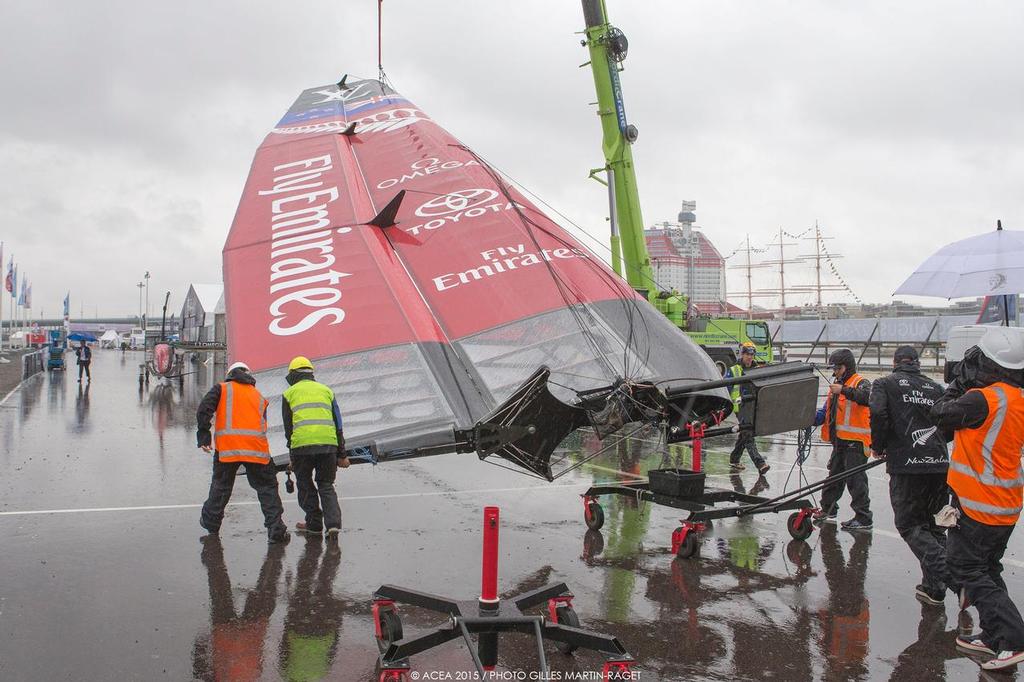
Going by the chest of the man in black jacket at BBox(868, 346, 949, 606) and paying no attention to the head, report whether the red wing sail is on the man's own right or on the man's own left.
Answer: on the man's own left

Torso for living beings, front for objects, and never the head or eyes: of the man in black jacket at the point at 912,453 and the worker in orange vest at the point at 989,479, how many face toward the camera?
0

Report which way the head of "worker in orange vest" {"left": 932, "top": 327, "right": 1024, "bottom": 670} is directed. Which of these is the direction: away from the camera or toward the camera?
away from the camera

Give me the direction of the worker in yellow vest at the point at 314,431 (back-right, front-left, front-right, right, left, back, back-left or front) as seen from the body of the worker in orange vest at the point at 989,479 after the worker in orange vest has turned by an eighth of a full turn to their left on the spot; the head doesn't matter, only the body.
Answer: front

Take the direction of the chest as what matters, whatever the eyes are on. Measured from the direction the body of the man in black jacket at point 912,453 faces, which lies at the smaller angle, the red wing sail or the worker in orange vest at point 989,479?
the red wing sail

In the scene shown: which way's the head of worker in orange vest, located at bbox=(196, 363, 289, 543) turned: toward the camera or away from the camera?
away from the camera

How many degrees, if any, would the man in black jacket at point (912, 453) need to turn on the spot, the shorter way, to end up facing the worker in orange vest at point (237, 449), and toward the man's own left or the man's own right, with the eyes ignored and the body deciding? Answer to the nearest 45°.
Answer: approximately 45° to the man's own left

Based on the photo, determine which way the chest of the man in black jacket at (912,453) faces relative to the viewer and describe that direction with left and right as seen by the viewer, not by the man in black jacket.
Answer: facing away from the viewer and to the left of the viewer

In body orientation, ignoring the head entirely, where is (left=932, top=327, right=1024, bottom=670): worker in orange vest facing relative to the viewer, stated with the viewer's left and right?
facing away from the viewer and to the left of the viewer

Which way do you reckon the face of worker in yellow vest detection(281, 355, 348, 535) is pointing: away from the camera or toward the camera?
away from the camera
